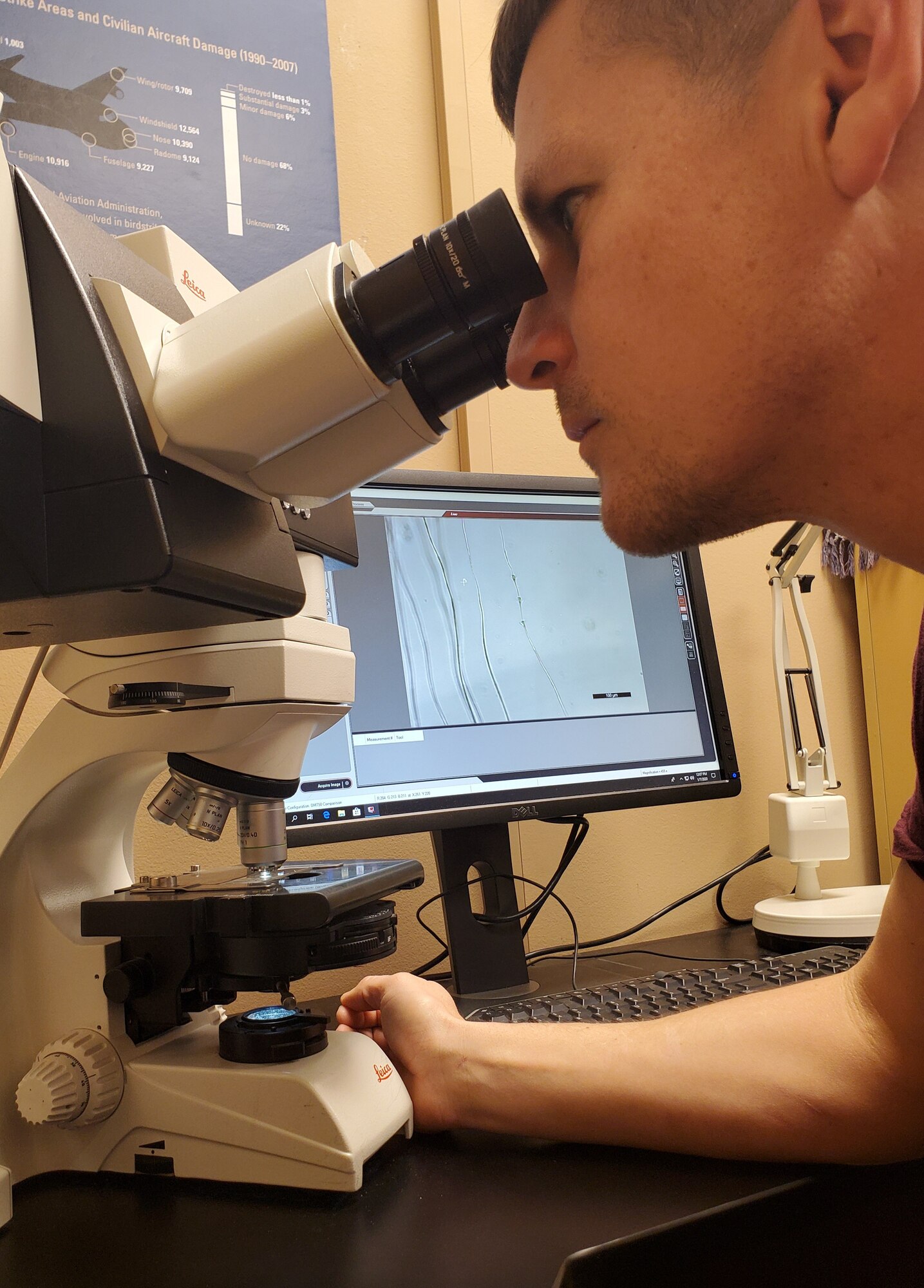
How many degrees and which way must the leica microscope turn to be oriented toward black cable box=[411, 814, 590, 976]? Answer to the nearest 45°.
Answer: approximately 45° to its left

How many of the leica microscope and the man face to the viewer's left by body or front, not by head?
1

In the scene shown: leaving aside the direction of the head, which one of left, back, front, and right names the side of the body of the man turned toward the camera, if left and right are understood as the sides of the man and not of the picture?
left

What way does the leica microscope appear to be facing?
to the viewer's right

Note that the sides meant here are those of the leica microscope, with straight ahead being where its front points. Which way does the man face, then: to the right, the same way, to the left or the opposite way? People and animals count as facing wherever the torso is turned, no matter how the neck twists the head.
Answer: the opposite way

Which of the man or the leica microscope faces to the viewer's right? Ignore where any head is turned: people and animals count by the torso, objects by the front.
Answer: the leica microscope

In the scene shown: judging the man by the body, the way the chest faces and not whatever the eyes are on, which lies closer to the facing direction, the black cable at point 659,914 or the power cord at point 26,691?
the power cord

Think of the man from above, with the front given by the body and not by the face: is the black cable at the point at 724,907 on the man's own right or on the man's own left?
on the man's own right

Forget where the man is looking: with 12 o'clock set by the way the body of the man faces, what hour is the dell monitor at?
The dell monitor is roughly at 2 o'clock from the man.

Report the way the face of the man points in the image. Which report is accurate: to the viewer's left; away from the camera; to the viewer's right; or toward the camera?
to the viewer's left

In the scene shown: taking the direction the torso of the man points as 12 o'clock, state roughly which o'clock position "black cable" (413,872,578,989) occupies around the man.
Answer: The black cable is roughly at 2 o'clock from the man.
